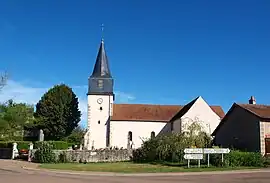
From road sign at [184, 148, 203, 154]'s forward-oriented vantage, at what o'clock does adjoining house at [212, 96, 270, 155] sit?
The adjoining house is roughly at 7 o'clock from the road sign.

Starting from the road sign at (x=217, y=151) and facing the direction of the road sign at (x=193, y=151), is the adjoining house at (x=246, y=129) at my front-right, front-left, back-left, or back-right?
back-right

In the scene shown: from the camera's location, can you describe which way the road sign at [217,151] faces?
facing the viewer

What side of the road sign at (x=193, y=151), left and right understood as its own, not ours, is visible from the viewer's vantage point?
front

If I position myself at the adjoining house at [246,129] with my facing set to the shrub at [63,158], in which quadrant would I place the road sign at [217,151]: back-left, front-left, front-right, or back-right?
front-left

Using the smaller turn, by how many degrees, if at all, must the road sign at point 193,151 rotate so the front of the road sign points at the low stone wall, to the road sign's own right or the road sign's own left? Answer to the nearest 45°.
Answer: approximately 135° to the road sign's own right

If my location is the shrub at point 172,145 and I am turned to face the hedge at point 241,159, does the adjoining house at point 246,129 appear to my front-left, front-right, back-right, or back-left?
front-left

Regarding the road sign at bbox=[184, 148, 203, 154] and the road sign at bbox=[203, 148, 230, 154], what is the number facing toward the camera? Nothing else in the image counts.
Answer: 2

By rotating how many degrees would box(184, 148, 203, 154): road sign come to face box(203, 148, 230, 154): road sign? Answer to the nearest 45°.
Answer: approximately 90° to its left

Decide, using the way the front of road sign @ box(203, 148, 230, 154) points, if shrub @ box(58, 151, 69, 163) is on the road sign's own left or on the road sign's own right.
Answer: on the road sign's own right

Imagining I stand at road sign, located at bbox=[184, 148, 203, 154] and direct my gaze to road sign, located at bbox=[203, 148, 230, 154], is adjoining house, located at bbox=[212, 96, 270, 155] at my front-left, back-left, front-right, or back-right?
front-left

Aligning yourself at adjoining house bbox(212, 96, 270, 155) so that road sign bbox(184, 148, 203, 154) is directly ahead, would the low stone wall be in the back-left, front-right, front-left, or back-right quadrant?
front-right

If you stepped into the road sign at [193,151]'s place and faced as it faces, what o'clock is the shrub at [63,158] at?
The shrub is roughly at 4 o'clock from the road sign.

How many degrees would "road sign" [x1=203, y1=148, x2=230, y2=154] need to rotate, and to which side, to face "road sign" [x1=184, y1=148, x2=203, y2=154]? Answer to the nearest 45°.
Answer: approximately 90° to its right
